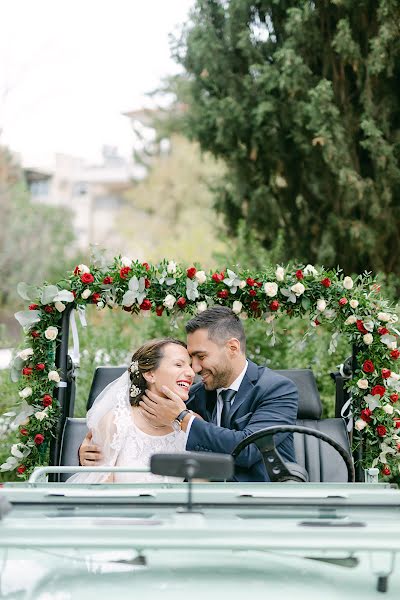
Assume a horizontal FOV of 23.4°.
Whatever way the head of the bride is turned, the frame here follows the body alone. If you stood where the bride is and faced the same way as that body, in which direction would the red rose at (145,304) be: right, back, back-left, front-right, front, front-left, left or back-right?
back-left

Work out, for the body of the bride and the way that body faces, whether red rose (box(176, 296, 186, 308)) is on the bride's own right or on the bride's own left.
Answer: on the bride's own left

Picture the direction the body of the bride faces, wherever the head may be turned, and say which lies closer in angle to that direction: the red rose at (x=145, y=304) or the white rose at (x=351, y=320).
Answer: the white rose

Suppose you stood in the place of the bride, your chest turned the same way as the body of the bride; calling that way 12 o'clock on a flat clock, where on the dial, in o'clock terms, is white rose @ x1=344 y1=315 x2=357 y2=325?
The white rose is roughly at 10 o'clock from the bride.

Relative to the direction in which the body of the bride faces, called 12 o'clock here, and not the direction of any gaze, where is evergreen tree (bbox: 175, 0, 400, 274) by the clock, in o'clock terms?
The evergreen tree is roughly at 8 o'clock from the bride.

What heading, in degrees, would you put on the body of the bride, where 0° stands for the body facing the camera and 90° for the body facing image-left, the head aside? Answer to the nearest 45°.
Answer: approximately 315°
